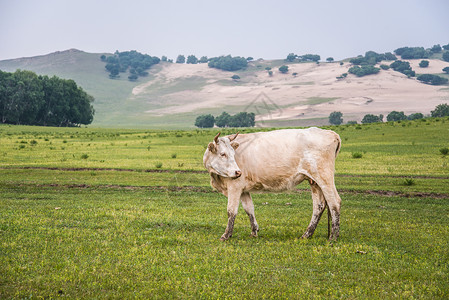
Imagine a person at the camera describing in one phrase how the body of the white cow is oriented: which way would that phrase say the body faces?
to the viewer's left
